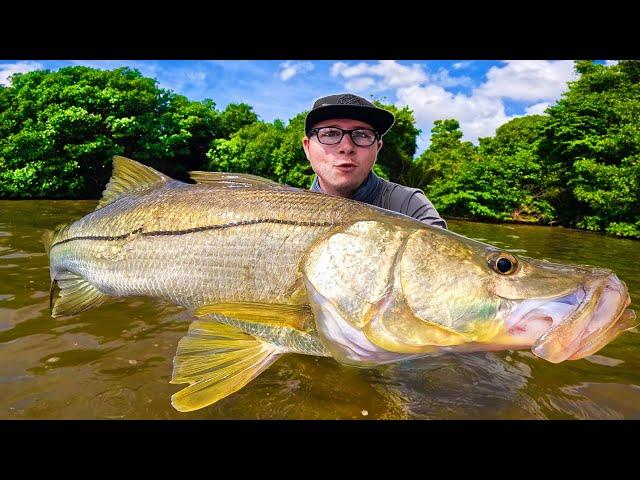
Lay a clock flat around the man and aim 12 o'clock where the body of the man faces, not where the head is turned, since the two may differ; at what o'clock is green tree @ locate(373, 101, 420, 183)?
The green tree is roughly at 6 o'clock from the man.

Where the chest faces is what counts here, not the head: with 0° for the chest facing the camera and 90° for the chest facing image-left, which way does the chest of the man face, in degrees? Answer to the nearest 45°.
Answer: approximately 0°

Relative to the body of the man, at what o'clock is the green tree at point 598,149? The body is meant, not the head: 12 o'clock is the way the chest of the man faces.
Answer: The green tree is roughly at 7 o'clock from the man.

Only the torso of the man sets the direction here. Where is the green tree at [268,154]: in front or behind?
behind

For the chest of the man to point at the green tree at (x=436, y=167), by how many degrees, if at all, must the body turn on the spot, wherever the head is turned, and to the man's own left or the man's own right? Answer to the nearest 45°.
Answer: approximately 180°
